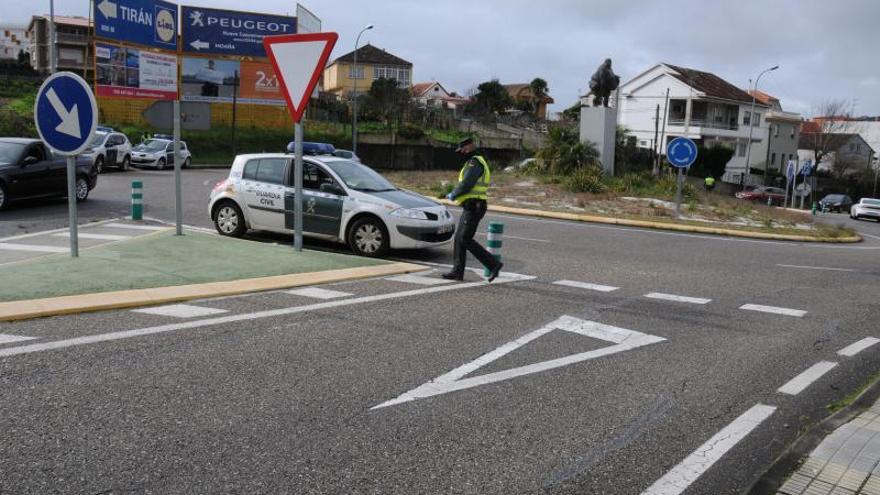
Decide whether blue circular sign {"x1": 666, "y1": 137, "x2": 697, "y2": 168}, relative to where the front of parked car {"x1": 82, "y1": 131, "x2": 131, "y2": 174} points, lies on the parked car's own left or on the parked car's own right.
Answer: on the parked car's own left

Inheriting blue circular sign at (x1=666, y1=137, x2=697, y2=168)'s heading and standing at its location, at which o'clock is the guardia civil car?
The guardia civil car is roughly at 1 o'clock from the blue circular sign.

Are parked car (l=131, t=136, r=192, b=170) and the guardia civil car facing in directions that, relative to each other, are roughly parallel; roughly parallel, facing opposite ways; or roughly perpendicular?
roughly perpendicular

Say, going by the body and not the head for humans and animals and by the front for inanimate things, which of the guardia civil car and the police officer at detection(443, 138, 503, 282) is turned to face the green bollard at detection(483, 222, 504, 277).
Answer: the guardia civil car

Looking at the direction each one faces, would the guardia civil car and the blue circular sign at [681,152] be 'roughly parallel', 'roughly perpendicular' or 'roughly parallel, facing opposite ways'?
roughly perpendicular

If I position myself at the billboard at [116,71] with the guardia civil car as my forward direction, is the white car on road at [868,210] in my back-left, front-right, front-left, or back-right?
front-left

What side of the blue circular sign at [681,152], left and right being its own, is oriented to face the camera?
front

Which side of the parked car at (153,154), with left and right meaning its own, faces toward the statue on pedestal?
left

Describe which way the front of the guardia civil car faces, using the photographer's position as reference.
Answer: facing the viewer and to the right of the viewer

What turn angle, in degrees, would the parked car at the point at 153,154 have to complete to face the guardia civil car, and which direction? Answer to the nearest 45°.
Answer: approximately 45° to its left

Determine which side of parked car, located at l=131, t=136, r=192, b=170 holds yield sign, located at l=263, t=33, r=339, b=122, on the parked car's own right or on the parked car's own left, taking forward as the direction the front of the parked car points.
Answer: on the parked car's own left

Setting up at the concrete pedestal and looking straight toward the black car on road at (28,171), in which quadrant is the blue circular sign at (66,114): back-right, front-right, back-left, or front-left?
front-left

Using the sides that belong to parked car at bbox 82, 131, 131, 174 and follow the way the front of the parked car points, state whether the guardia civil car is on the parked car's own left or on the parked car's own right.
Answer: on the parked car's own left

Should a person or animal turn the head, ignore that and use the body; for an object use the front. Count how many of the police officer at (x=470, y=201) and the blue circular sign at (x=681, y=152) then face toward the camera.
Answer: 1
